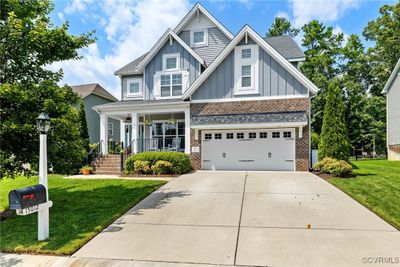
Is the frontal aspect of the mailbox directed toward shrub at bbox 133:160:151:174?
no

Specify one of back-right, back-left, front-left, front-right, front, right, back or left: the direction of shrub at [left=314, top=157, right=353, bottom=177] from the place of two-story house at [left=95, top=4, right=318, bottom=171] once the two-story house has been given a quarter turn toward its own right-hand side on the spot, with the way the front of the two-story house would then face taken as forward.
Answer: back-left

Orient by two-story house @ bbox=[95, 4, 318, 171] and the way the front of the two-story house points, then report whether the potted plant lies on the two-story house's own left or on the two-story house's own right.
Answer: on the two-story house's own right

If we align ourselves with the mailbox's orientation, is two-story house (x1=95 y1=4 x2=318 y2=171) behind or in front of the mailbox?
behind

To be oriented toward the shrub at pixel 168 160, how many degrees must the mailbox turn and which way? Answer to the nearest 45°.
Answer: approximately 180°

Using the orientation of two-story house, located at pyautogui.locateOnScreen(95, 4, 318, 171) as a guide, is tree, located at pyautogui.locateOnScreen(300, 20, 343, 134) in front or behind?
behind

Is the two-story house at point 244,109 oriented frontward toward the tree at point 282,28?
no

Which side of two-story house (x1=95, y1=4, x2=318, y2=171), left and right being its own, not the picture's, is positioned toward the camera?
front

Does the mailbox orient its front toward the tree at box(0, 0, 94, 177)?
no

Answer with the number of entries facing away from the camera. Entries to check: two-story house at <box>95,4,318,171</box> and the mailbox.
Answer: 0

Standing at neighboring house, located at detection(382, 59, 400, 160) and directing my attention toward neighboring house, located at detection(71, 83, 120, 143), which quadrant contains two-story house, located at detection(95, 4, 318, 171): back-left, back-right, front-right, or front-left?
front-left

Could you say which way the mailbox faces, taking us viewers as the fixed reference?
facing the viewer and to the left of the viewer
